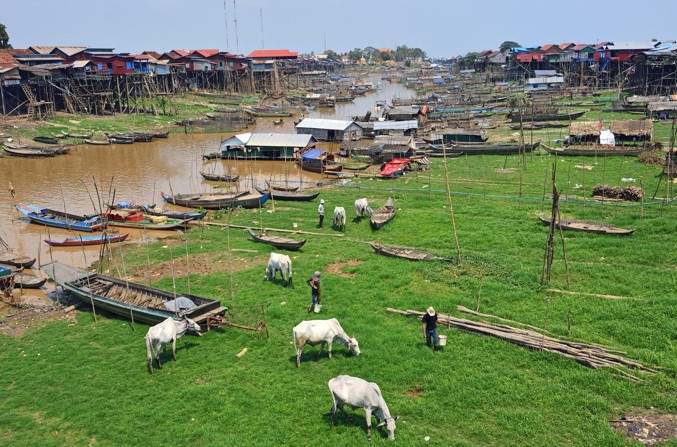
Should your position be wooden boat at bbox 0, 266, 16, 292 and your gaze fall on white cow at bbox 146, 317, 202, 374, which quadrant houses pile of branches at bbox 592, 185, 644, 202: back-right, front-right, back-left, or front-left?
front-left

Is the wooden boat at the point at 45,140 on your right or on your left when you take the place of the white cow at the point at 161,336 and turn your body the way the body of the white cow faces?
on your left

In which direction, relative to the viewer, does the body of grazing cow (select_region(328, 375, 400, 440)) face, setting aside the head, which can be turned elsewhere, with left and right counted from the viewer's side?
facing the viewer and to the right of the viewer

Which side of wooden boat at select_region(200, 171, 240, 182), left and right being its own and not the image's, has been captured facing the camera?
left

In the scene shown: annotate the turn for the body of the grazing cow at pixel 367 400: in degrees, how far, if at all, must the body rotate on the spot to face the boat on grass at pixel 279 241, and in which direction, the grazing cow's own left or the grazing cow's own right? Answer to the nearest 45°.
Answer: approximately 135° to the grazing cow's own left

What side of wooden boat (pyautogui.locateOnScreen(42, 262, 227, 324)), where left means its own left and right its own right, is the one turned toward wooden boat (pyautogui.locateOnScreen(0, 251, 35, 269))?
front
